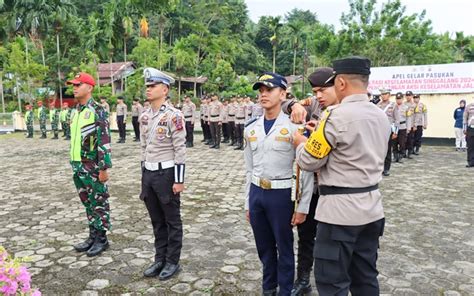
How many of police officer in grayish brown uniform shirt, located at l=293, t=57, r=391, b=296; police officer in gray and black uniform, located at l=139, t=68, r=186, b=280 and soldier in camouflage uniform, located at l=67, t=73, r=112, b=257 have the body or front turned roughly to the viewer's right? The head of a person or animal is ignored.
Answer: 0

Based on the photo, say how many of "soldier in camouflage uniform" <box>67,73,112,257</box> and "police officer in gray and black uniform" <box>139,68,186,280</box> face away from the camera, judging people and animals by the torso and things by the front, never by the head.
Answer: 0

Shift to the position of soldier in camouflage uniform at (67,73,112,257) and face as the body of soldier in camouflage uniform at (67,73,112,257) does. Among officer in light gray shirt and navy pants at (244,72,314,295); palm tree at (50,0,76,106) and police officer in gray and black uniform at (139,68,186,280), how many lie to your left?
2

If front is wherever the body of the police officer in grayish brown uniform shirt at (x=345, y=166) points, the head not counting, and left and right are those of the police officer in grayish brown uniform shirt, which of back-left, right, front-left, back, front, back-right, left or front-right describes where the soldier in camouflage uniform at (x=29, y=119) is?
front

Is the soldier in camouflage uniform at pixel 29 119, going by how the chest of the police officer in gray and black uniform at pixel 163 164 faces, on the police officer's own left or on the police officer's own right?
on the police officer's own right

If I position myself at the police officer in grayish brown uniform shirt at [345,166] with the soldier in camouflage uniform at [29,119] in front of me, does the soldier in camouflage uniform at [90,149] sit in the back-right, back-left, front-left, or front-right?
front-left

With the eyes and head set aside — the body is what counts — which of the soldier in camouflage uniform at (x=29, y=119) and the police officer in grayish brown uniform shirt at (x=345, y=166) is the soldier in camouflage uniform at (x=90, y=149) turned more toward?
the police officer in grayish brown uniform shirt

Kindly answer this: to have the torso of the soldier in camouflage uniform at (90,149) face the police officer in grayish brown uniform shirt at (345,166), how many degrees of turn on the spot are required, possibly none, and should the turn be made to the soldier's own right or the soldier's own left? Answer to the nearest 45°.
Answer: approximately 90° to the soldier's own left

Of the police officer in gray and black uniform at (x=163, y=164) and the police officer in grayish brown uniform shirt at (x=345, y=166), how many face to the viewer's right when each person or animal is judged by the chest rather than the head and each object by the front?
0

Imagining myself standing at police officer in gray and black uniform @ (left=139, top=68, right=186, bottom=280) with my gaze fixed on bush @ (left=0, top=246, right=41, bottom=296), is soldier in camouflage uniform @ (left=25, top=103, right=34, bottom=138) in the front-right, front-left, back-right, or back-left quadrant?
back-right

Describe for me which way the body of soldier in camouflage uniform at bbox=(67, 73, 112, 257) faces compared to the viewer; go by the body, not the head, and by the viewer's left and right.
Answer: facing the viewer and to the left of the viewer

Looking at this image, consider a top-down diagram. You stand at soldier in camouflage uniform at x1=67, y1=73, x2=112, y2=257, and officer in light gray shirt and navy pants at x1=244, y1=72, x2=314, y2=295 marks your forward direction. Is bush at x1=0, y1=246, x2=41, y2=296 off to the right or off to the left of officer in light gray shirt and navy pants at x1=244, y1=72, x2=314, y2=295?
right

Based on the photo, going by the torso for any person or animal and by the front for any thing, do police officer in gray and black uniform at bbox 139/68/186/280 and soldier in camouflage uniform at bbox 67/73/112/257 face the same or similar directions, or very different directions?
same or similar directions

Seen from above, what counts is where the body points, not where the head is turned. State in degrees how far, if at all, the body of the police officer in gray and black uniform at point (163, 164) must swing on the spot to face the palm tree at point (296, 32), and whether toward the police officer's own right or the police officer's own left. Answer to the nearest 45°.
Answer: approximately 135° to the police officer's own right

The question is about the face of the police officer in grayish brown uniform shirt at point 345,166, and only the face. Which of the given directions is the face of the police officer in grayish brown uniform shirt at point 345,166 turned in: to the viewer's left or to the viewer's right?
to the viewer's left

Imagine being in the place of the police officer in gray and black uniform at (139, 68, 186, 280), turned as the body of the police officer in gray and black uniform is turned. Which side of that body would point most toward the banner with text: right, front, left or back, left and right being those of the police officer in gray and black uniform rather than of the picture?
back

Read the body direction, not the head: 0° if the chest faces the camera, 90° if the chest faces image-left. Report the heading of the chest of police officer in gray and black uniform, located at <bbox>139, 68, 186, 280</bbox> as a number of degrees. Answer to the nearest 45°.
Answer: approximately 45°

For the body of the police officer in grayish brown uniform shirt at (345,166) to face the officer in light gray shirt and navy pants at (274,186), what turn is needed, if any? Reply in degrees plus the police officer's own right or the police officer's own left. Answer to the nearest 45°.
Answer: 0° — they already face them

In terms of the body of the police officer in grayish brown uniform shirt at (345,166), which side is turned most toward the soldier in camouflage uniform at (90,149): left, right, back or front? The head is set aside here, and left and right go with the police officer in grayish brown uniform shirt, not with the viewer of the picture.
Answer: front

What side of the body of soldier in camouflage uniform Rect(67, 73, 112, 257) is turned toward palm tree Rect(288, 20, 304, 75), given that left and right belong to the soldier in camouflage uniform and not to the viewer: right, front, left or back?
back

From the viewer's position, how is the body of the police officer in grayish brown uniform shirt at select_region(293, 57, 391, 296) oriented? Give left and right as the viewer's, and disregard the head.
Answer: facing away from the viewer and to the left of the viewer
